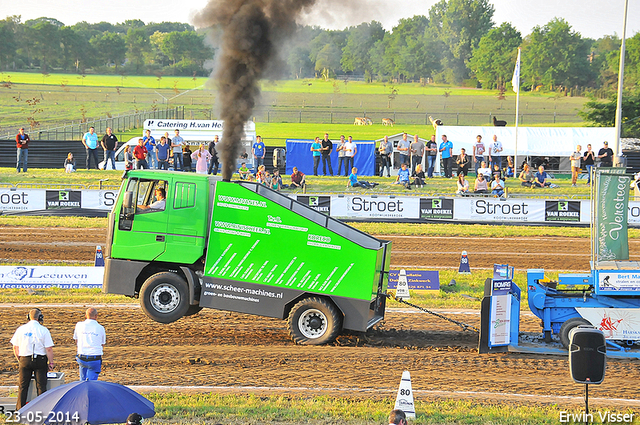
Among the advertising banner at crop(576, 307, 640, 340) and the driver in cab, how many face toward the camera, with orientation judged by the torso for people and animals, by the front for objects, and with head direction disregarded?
1

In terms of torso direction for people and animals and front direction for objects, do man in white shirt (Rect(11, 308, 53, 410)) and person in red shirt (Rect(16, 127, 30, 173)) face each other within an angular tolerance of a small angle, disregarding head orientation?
yes

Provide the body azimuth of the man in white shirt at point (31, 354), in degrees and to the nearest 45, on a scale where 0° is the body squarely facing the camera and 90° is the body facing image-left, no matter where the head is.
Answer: approximately 180°

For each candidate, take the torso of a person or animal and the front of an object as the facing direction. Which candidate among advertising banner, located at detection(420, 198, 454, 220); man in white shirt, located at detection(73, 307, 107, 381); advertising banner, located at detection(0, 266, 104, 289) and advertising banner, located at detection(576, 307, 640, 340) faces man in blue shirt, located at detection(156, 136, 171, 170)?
the man in white shirt

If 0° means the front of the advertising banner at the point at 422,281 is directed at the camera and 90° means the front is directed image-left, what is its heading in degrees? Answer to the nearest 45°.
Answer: approximately 0°

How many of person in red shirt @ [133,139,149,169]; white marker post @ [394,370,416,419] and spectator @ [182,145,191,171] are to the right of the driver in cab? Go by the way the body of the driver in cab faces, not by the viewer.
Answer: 2

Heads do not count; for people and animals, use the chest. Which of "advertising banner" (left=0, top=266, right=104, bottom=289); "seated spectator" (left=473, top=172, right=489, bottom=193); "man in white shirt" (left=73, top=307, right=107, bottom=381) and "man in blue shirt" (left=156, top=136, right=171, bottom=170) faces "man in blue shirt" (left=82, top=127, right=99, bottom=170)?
the man in white shirt

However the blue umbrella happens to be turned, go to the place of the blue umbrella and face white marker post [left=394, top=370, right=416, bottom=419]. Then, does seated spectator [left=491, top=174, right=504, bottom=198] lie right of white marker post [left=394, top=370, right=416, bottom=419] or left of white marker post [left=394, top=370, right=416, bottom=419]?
left

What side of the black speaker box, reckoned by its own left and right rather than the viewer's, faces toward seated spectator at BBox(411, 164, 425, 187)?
back

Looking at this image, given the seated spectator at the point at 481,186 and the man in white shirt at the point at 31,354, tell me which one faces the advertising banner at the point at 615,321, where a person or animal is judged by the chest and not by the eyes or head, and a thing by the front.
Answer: the seated spectator
